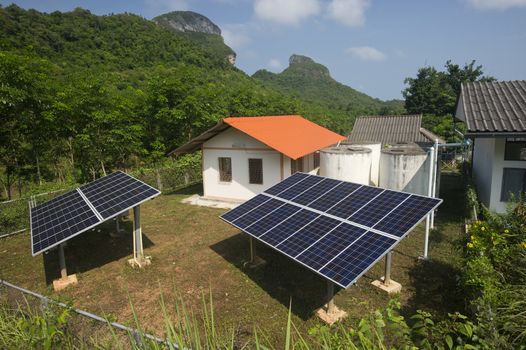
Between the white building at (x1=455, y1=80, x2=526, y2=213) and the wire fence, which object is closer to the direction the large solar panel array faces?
the wire fence

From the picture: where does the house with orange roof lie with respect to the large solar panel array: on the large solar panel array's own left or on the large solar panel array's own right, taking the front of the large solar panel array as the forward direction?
on the large solar panel array's own right

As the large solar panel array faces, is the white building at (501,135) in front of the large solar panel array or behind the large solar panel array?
behind

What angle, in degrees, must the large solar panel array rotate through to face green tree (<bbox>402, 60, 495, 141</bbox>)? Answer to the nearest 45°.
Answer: approximately 135° to its right

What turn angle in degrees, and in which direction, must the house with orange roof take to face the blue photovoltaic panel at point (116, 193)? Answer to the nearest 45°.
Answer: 0° — it already faces it

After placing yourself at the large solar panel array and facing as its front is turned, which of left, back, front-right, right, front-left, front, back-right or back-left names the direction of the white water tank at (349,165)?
back-right

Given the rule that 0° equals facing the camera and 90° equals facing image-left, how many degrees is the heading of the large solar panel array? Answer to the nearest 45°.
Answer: approximately 45°
